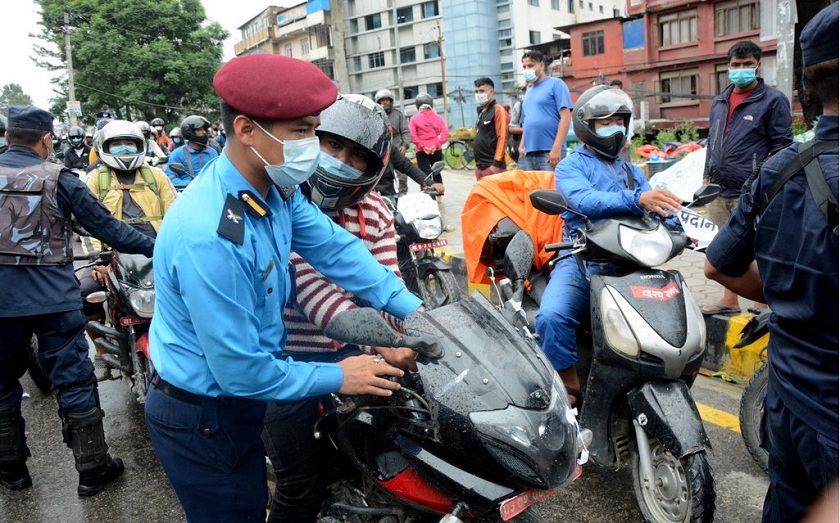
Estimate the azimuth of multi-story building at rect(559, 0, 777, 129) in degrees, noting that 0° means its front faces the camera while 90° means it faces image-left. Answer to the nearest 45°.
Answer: approximately 45°

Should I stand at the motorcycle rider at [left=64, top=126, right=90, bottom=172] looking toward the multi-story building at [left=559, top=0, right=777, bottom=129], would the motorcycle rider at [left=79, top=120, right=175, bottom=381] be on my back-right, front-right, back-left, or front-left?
back-right

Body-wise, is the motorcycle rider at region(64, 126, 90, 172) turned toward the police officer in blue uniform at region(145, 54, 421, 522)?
yes

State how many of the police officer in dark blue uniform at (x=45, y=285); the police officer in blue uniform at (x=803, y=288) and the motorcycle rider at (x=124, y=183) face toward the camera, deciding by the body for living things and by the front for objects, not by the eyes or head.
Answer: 1

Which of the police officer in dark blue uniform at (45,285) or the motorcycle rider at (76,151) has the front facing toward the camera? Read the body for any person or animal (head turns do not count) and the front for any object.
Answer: the motorcycle rider

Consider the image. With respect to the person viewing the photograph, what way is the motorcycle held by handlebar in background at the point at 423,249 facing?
facing the viewer and to the right of the viewer

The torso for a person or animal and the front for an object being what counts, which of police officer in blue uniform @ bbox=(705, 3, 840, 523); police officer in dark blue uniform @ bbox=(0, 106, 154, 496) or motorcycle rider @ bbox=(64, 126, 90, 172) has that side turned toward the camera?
the motorcycle rider

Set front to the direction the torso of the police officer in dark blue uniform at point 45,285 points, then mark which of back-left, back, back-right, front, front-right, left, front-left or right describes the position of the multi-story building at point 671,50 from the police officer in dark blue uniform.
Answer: front

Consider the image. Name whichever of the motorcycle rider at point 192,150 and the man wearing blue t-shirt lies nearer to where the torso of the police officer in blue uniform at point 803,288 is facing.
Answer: the man wearing blue t-shirt

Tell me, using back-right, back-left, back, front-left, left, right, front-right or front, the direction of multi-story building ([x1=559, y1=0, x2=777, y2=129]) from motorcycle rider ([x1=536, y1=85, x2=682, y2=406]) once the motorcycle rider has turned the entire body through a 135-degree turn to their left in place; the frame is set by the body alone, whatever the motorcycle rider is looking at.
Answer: front

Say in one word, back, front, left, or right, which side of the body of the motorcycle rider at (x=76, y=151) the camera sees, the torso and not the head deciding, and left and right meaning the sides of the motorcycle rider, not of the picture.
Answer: front

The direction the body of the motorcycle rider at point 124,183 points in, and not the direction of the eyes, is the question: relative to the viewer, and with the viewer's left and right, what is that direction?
facing the viewer
